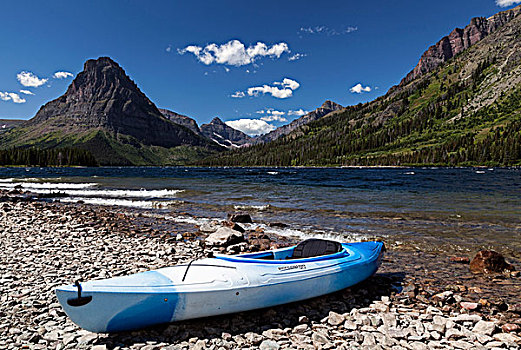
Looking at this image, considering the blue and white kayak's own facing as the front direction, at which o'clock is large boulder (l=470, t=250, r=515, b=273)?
The large boulder is roughly at 7 o'clock from the blue and white kayak.

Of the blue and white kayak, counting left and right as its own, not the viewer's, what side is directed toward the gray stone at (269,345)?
left

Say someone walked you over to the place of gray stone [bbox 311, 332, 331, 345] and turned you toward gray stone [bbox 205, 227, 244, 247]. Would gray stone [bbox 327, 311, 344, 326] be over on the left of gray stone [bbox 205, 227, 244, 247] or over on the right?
right

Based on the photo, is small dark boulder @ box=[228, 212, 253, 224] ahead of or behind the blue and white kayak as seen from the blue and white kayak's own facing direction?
behind

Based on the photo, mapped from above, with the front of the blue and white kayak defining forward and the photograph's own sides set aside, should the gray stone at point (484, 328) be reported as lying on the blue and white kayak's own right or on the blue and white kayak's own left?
on the blue and white kayak's own left

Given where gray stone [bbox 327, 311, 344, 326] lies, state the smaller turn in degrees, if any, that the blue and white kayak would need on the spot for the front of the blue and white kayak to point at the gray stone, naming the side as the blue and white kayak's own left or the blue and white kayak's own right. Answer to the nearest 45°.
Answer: approximately 135° to the blue and white kayak's own left

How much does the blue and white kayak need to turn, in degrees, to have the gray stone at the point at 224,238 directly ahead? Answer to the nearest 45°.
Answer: approximately 135° to its right

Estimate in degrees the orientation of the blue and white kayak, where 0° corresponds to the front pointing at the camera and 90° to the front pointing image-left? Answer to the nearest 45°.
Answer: approximately 45°
